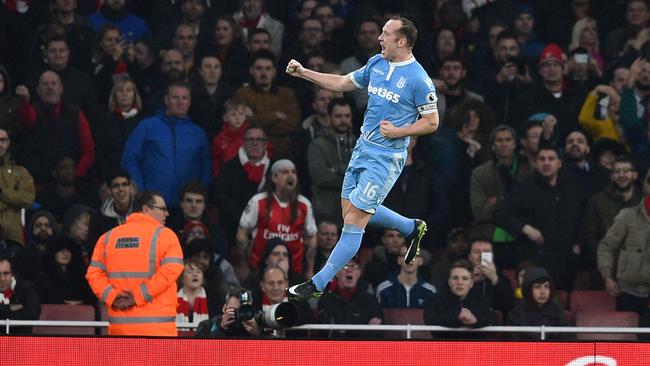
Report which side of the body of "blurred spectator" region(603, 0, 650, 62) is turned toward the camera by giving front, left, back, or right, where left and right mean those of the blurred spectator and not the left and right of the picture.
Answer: front

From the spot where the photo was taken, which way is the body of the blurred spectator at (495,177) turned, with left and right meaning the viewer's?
facing the viewer

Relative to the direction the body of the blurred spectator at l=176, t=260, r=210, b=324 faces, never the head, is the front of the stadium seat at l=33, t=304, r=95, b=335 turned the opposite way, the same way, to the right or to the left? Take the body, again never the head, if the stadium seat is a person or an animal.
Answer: the same way

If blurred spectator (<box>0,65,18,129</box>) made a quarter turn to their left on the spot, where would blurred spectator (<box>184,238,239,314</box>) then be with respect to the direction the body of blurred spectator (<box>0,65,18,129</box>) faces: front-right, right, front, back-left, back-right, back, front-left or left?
front-right

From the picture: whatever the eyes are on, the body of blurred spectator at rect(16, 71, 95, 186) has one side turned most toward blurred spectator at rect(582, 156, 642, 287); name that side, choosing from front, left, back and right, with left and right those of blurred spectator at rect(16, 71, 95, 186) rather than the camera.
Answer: left

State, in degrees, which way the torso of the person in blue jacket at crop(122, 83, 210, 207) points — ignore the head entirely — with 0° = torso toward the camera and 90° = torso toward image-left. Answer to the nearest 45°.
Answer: approximately 0°

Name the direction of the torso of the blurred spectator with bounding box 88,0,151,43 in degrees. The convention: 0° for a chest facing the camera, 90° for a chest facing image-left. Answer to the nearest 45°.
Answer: approximately 0°

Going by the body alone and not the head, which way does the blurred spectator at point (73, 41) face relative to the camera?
toward the camera

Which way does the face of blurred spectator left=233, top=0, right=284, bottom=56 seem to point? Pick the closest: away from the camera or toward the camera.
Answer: toward the camera

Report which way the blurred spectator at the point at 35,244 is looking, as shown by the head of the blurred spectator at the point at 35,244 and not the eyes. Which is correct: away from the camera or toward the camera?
toward the camera

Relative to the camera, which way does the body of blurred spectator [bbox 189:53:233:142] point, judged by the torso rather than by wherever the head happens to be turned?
toward the camera

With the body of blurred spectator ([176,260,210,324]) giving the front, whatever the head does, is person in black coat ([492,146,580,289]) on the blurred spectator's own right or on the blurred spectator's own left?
on the blurred spectator's own left
